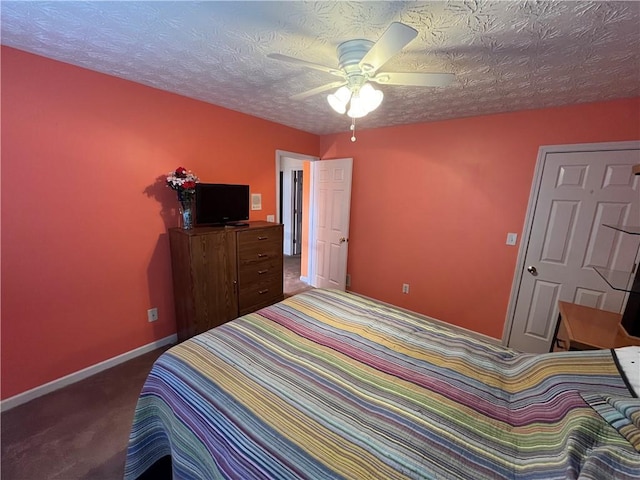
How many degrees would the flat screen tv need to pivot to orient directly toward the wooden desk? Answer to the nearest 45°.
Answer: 0° — it already faces it

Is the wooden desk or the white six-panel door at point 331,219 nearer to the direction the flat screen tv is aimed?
the wooden desk

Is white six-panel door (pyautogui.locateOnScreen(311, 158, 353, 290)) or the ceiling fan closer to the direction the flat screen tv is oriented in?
the ceiling fan

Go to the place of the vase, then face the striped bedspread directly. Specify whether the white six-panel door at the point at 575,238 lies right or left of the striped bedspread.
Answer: left

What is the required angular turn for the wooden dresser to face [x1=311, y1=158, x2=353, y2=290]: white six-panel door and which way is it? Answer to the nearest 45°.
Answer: approximately 90° to its left

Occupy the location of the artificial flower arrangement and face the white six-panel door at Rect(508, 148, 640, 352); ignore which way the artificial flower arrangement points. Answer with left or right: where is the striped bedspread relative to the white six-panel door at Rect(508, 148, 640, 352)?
right

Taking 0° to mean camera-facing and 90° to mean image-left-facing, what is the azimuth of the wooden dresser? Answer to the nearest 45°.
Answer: approximately 315°
